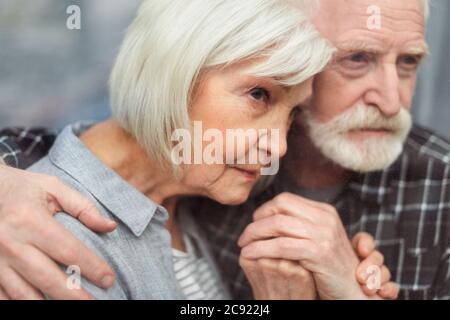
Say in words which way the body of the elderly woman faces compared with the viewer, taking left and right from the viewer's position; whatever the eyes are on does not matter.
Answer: facing the viewer and to the right of the viewer

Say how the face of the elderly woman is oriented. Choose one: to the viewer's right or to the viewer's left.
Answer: to the viewer's right
